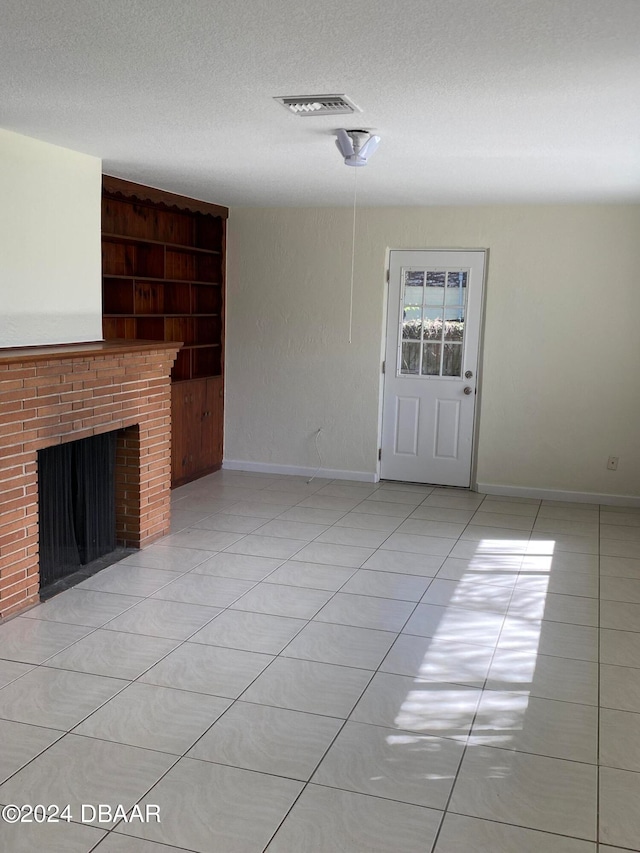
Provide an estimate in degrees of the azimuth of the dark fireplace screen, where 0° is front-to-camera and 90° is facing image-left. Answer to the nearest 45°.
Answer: approximately 315°

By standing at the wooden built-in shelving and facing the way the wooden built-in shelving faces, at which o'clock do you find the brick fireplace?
The brick fireplace is roughly at 2 o'clock from the wooden built-in shelving.

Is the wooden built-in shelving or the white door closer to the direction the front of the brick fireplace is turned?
the white door

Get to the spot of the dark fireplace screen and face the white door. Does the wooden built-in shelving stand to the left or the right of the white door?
left

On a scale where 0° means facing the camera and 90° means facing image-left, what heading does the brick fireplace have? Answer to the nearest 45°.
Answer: approximately 315°

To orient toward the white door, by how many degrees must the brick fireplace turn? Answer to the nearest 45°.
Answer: approximately 90° to its left

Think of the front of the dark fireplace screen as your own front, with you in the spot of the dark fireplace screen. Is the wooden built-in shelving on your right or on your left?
on your left

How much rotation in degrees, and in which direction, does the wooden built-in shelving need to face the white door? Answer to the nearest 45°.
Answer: approximately 45° to its left
